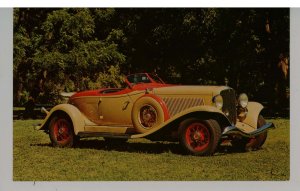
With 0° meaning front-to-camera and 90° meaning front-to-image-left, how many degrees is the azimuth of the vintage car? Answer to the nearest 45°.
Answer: approximately 315°
